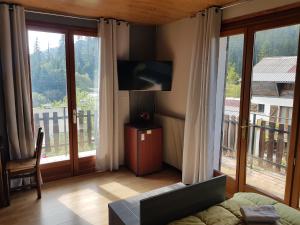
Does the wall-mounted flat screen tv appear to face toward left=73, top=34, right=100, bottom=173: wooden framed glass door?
no

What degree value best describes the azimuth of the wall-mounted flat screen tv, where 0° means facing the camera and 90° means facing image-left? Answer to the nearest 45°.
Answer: approximately 0°

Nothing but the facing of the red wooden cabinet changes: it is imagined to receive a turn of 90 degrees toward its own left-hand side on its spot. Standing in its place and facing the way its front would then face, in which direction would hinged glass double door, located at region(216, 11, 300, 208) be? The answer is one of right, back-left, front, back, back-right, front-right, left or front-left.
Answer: right

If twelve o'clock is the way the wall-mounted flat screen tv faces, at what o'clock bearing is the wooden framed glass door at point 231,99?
The wooden framed glass door is roughly at 10 o'clock from the wall-mounted flat screen tv.

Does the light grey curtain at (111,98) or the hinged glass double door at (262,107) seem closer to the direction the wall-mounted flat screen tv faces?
the hinged glass double door

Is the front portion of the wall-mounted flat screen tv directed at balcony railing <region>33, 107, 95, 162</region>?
no

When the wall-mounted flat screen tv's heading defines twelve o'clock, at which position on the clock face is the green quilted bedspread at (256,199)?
The green quilted bedspread is roughly at 11 o'clock from the wall-mounted flat screen tv.

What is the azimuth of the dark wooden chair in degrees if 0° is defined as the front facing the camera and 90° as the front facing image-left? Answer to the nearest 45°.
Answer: approximately 90°

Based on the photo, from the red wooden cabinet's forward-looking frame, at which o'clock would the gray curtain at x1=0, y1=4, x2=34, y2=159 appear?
The gray curtain is roughly at 4 o'clock from the red wooden cabinet.

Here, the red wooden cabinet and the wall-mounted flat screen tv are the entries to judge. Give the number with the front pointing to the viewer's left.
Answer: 0

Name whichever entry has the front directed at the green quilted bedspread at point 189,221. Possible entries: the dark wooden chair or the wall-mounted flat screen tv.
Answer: the wall-mounted flat screen tv

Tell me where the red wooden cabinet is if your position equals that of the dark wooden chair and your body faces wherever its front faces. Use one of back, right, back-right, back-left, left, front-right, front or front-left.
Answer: back

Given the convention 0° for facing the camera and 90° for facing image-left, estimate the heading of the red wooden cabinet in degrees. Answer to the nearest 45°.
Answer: approximately 315°

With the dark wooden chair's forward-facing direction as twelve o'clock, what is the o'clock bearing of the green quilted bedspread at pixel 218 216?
The green quilted bedspread is roughly at 8 o'clock from the dark wooden chair.

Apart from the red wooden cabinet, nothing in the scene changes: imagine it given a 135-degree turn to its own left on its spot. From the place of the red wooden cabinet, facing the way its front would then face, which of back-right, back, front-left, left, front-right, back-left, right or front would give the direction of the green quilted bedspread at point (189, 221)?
back
